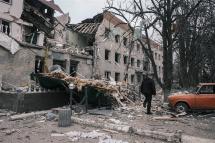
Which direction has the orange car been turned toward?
to the viewer's left

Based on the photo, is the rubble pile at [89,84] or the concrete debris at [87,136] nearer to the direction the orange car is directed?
the rubble pile

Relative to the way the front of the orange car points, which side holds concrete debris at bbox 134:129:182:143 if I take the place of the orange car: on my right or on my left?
on my left

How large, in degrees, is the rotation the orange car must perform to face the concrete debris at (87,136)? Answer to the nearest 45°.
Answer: approximately 45° to its left

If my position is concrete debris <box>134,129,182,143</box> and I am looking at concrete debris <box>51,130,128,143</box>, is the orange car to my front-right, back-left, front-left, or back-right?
back-right

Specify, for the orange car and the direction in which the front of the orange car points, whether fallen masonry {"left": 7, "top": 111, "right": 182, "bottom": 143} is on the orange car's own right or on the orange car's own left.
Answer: on the orange car's own left

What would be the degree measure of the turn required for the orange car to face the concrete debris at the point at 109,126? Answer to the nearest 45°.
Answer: approximately 45° to its left

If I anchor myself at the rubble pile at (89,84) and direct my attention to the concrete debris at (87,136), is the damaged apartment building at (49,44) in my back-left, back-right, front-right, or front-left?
back-right

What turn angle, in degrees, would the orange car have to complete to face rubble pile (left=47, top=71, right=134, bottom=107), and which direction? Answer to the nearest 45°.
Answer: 0° — it already faces it

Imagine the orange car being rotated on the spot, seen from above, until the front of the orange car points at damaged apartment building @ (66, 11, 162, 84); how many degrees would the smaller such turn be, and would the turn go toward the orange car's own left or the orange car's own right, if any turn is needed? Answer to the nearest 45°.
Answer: approximately 45° to the orange car's own right

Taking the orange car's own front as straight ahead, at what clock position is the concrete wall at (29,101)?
The concrete wall is roughly at 11 o'clock from the orange car.
